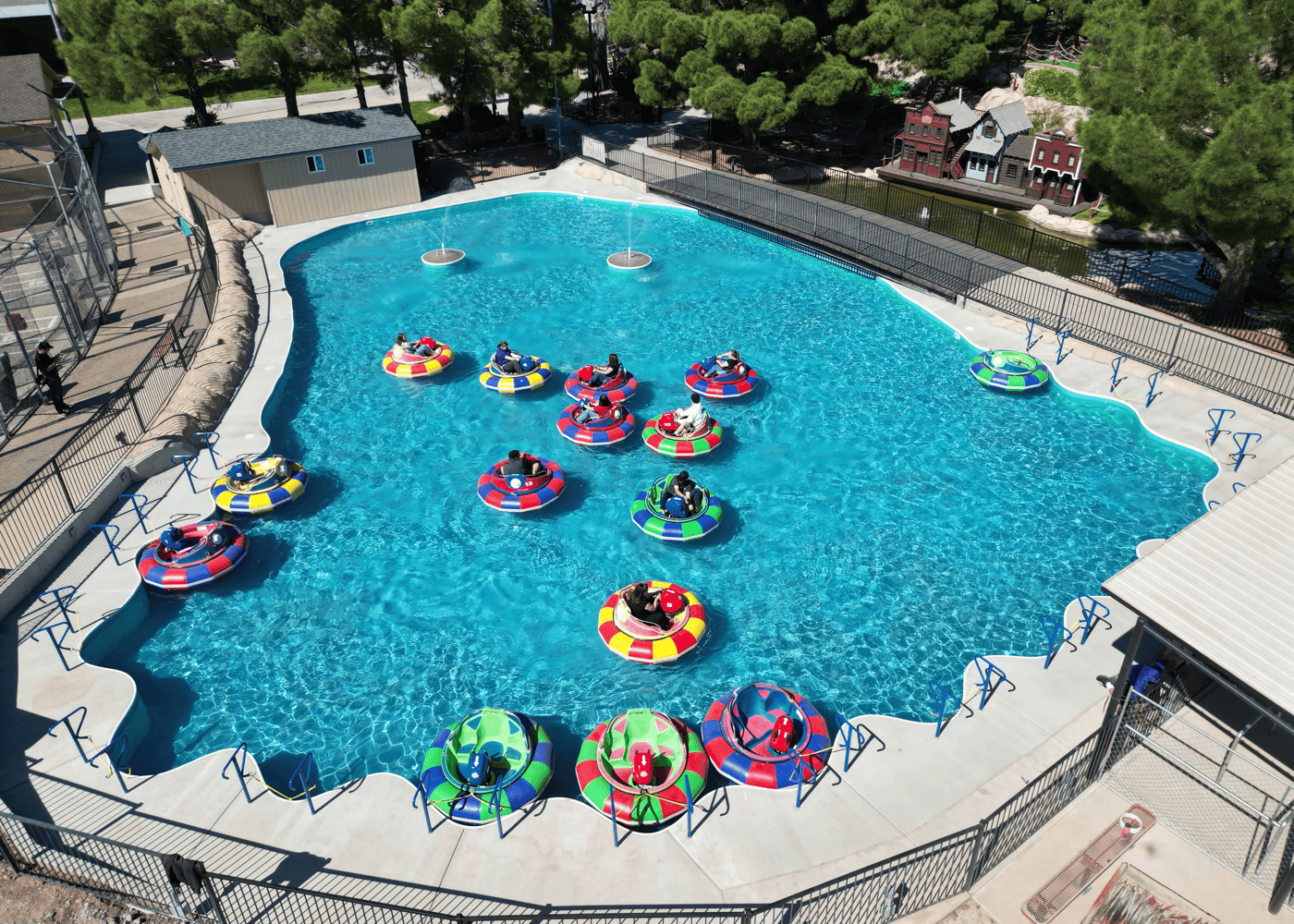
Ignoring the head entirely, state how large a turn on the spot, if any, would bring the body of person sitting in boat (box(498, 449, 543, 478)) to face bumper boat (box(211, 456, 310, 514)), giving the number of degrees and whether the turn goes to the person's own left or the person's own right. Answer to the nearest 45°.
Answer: approximately 90° to the person's own left

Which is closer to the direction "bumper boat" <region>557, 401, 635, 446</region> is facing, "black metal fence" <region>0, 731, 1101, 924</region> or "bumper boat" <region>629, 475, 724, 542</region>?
the black metal fence

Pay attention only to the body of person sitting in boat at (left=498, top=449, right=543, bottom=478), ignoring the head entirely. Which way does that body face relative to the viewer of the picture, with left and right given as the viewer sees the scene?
facing away from the viewer

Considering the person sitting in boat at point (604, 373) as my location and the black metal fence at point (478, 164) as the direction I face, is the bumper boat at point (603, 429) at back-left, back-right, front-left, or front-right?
back-left
